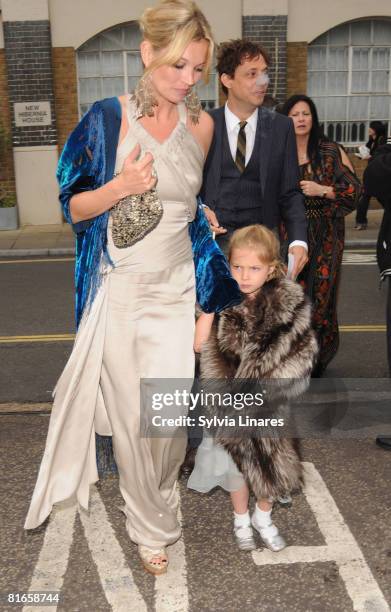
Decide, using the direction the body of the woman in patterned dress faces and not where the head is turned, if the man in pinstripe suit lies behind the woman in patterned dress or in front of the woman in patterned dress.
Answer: in front

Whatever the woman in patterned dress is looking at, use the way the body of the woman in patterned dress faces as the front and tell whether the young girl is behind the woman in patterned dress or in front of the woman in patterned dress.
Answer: in front

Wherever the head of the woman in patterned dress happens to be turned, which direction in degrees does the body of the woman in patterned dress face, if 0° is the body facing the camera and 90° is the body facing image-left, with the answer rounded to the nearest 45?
approximately 45°

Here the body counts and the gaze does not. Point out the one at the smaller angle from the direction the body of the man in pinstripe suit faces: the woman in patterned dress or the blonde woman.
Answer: the blonde woman

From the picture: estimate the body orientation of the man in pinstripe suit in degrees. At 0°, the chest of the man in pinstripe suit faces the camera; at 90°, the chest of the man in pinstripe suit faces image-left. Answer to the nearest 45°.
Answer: approximately 0°

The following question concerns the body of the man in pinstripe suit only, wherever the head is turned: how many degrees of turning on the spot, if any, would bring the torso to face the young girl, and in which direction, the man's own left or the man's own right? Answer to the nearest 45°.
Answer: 0° — they already face them

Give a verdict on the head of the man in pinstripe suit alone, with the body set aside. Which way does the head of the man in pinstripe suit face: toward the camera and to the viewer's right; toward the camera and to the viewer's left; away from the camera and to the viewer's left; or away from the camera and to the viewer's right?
toward the camera and to the viewer's right
